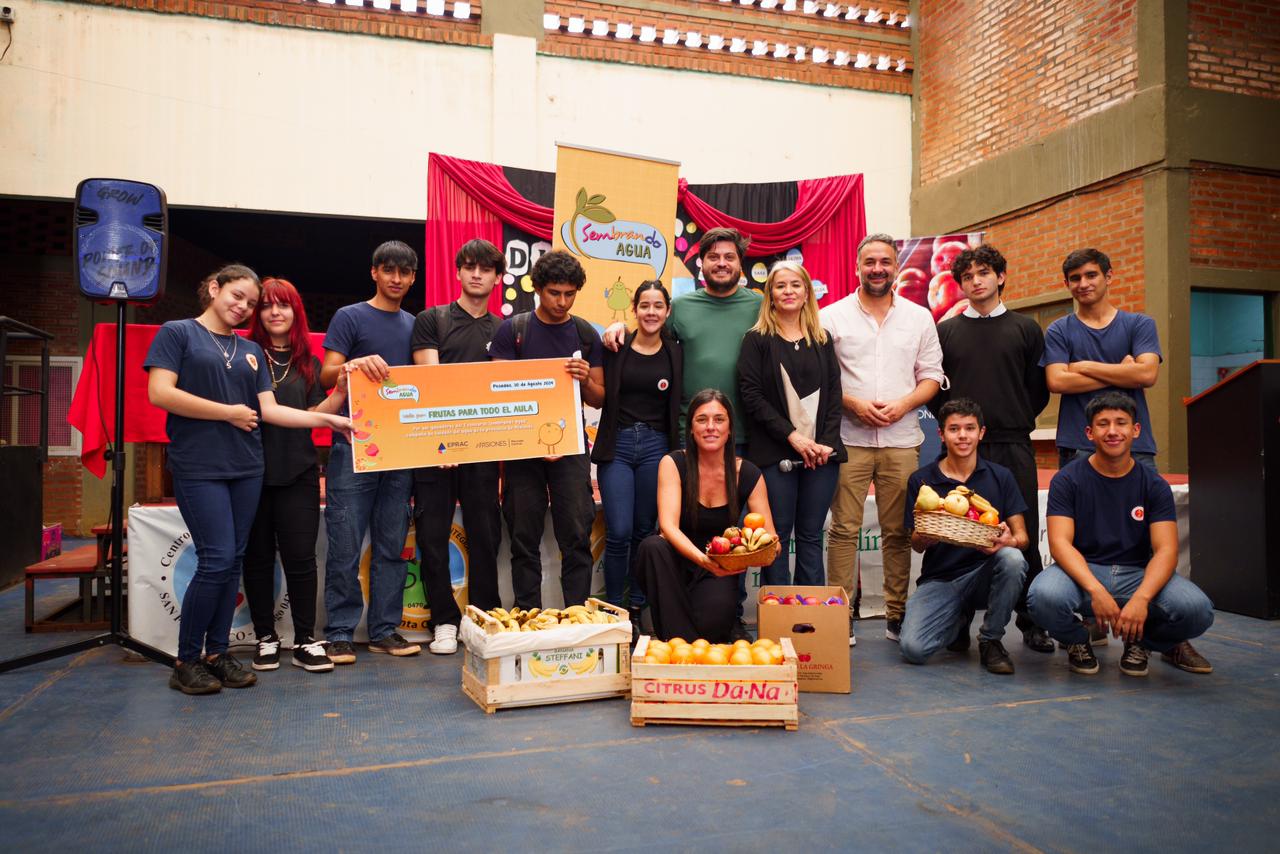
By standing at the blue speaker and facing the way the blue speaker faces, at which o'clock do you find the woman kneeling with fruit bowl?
The woman kneeling with fruit bowl is roughly at 10 o'clock from the blue speaker.

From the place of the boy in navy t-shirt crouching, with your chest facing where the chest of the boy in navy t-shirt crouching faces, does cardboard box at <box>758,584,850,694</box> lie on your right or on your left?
on your right

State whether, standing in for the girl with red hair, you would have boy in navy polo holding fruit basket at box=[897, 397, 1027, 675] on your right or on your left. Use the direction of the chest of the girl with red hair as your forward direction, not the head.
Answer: on your left

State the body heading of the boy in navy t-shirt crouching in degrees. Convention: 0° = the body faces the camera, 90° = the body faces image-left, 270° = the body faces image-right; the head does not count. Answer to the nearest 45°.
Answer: approximately 0°

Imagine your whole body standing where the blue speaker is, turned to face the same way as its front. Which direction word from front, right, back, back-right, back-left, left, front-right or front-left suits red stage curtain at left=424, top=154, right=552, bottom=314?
back-left

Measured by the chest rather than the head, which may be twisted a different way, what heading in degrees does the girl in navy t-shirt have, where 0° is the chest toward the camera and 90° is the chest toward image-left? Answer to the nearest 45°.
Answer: approximately 315°

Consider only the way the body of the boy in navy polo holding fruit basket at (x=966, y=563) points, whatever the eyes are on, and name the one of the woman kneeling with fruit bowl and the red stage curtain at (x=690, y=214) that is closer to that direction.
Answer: the woman kneeling with fruit bowl

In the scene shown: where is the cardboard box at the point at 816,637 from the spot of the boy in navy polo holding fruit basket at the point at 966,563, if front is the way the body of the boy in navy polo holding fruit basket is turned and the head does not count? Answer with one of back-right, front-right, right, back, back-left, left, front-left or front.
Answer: front-right
